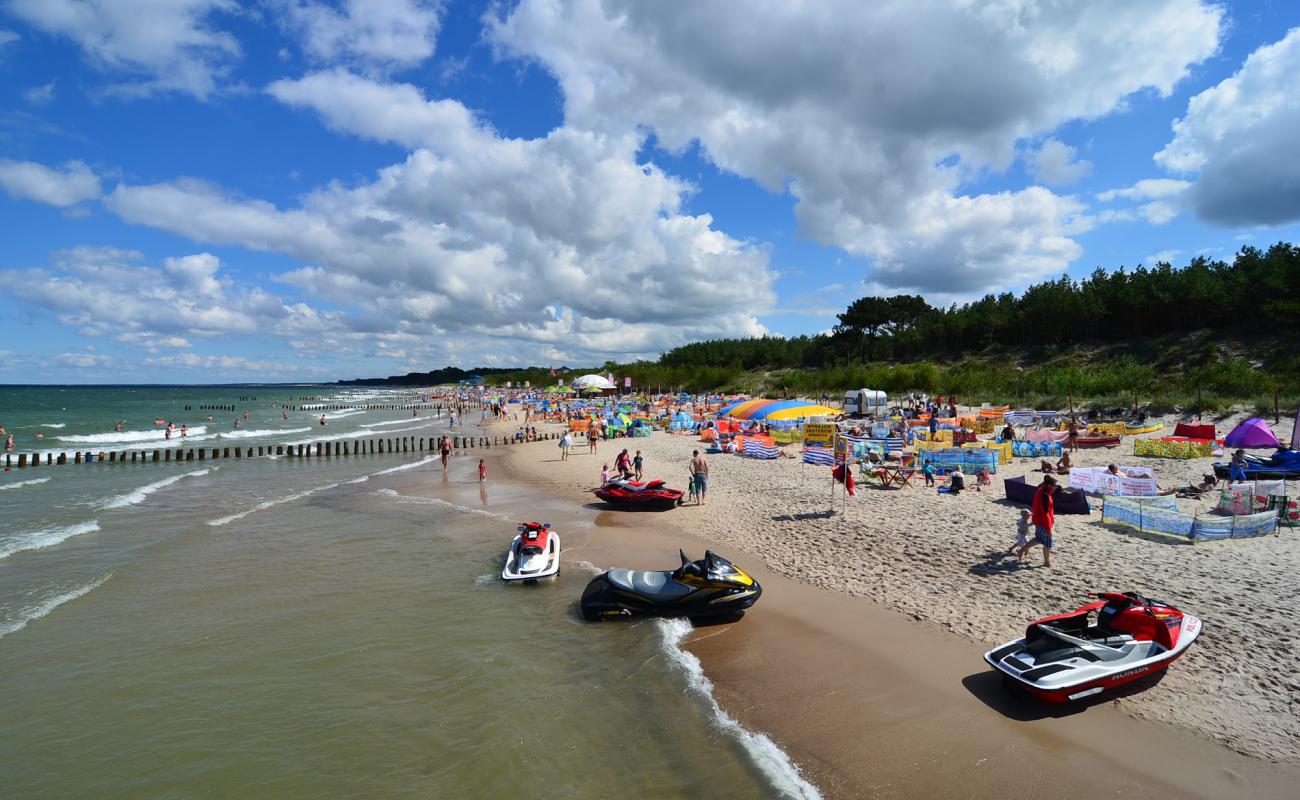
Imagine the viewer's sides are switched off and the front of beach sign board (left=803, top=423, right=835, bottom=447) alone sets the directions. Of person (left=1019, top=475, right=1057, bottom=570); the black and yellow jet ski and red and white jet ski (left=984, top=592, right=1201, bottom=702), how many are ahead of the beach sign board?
3

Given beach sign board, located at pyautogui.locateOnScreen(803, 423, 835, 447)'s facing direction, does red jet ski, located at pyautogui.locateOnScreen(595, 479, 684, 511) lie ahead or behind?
ahead

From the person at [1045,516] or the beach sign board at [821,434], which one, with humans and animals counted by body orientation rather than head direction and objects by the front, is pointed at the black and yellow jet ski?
the beach sign board

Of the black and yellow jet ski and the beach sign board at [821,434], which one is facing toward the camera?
the beach sign board

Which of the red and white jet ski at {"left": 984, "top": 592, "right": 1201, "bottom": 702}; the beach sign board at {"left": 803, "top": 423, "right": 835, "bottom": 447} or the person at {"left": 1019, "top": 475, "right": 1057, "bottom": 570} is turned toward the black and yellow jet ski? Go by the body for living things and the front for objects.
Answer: the beach sign board

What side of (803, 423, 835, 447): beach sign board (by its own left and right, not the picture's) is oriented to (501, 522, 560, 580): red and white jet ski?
front

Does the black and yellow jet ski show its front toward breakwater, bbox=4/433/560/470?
no

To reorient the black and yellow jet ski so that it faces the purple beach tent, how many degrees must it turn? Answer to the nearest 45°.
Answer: approximately 45° to its left

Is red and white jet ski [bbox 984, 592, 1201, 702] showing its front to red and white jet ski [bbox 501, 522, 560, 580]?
no

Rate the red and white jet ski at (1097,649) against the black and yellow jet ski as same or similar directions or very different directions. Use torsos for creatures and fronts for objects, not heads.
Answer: same or similar directions

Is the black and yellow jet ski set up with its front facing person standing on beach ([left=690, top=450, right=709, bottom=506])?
no

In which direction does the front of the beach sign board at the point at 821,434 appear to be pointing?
toward the camera

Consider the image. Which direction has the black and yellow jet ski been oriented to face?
to the viewer's right

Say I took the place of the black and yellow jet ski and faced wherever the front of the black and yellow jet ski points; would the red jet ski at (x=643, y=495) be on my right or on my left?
on my left
